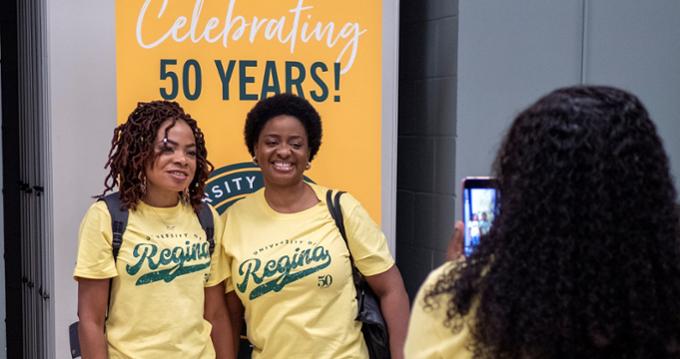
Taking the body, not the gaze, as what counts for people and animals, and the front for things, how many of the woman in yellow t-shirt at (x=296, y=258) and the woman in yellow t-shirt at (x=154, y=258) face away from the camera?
0

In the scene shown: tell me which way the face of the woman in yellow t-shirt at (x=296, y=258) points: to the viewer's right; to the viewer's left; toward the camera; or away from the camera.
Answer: toward the camera

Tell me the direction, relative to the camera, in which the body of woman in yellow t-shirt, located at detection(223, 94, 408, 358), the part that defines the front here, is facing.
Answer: toward the camera

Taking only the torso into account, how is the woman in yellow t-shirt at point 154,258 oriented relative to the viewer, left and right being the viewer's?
facing the viewer and to the right of the viewer
